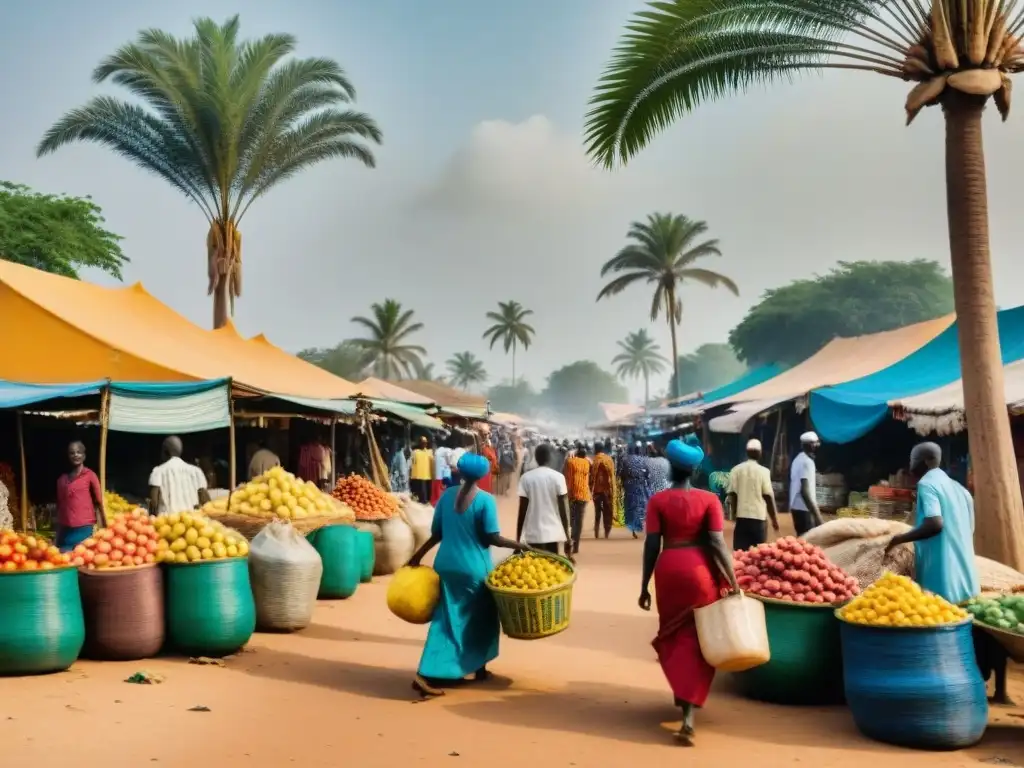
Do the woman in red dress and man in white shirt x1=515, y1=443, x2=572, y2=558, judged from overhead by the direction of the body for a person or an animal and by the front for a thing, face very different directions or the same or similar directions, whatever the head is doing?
same or similar directions

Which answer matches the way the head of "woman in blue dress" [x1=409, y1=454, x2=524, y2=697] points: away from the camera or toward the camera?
away from the camera

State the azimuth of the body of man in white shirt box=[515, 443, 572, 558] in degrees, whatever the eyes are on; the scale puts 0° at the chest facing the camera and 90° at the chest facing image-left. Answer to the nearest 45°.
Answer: approximately 180°

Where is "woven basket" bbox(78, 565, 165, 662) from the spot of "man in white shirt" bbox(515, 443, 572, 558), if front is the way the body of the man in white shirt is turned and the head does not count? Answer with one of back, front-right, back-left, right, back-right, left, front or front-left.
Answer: back-left

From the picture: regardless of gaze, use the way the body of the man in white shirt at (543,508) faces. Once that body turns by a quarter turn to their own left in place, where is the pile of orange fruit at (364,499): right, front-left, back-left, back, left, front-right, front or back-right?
front-right

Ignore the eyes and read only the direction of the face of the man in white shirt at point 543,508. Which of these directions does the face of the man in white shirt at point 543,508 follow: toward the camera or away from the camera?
away from the camera

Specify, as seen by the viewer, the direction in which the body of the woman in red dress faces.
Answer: away from the camera

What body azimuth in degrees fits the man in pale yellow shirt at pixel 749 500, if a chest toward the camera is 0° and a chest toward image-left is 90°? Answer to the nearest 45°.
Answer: approximately 180°

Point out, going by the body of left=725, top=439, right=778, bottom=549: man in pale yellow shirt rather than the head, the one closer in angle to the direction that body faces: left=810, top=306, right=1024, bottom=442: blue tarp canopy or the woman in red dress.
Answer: the blue tarp canopy

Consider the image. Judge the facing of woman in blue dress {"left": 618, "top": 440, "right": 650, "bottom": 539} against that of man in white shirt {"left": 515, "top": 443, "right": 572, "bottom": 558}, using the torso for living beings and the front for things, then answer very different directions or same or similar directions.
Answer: same or similar directions

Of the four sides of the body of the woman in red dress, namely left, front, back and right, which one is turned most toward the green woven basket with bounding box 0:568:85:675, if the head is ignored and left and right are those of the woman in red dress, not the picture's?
left

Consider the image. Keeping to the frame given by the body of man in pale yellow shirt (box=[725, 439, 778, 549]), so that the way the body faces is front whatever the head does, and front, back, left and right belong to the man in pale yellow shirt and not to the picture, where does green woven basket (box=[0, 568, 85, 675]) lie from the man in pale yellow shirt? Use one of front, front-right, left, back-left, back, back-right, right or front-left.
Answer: back-left

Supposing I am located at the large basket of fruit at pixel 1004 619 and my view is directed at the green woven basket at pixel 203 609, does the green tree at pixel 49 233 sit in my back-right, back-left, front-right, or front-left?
front-right

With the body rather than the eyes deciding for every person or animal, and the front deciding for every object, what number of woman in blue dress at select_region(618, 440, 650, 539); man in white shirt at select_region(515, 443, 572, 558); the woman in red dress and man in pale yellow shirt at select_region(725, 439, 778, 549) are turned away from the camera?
4

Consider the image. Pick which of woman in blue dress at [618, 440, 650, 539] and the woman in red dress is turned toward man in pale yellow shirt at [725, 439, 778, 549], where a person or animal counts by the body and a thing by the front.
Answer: the woman in red dress
